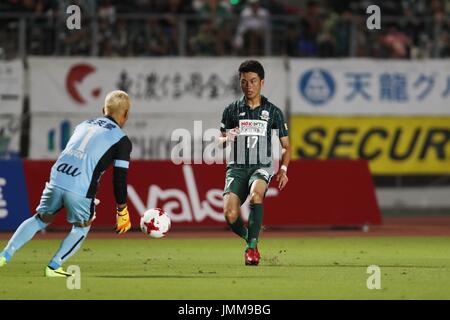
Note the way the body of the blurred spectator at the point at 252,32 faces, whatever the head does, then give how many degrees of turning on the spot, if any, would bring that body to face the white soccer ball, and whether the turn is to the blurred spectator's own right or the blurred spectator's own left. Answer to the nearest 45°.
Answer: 0° — they already face it

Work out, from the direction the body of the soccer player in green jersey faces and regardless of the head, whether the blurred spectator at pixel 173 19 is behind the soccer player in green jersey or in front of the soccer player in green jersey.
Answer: behind

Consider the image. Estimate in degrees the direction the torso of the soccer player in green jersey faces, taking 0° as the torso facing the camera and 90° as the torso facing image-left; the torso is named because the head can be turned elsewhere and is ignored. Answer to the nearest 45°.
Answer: approximately 0°

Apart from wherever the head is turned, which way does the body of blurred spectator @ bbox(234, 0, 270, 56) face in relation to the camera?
toward the camera

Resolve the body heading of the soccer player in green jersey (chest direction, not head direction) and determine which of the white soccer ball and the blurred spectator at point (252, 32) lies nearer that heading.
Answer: the white soccer ball

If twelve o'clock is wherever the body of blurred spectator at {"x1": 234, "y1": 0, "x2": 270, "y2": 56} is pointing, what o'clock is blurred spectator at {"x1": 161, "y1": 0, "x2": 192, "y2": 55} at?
blurred spectator at {"x1": 161, "y1": 0, "x2": 192, "y2": 55} is roughly at 3 o'clock from blurred spectator at {"x1": 234, "y1": 0, "x2": 270, "y2": 56}.

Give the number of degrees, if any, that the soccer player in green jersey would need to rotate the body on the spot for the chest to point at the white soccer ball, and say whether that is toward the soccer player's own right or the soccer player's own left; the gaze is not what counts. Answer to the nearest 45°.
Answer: approximately 45° to the soccer player's own right

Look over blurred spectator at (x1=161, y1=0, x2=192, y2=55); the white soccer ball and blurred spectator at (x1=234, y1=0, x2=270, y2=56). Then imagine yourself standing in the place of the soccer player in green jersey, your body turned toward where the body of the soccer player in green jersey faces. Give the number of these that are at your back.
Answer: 2

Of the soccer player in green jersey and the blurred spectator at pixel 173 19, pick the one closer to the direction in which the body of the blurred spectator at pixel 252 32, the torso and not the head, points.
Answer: the soccer player in green jersey

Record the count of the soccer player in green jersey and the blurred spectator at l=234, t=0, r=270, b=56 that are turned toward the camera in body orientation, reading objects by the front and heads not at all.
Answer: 2

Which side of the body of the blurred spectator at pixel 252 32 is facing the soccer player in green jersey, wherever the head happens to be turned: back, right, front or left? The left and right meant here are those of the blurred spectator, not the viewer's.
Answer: front

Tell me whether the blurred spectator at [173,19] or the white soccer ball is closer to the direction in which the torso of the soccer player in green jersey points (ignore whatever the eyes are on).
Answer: the white soccer ball
